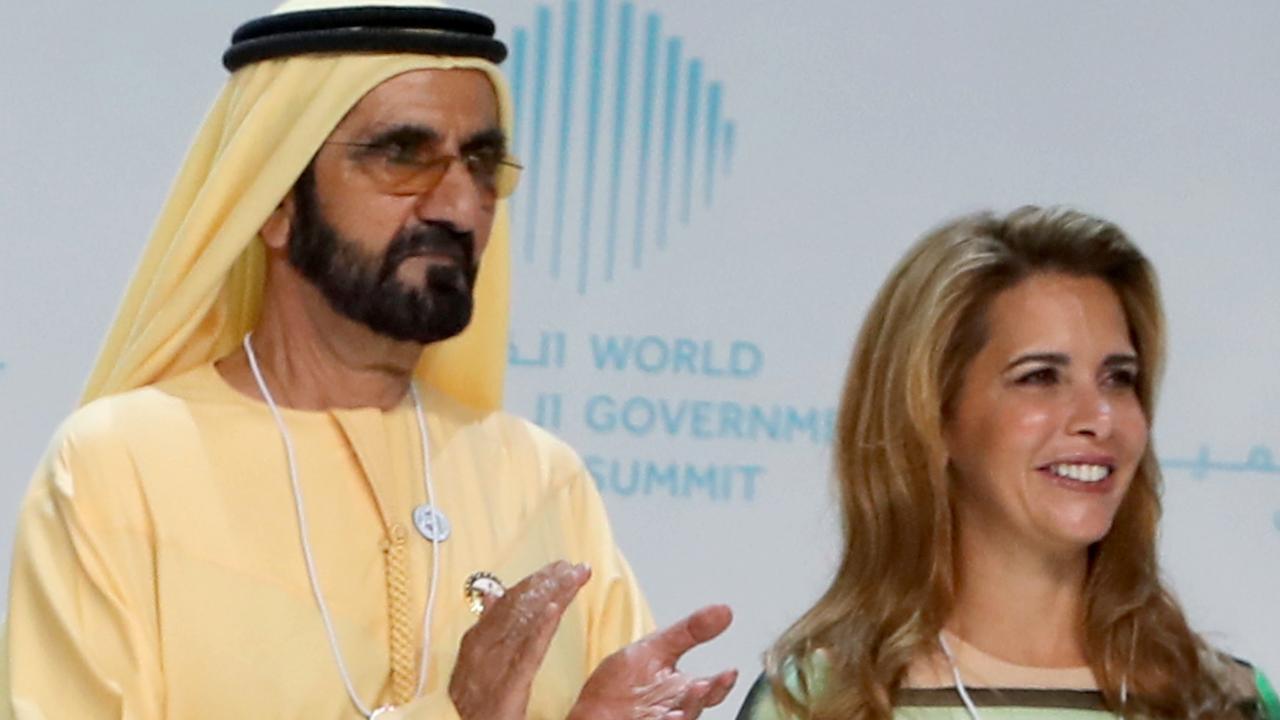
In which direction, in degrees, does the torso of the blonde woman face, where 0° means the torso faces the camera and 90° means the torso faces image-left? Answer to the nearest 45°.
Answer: approximately 315°

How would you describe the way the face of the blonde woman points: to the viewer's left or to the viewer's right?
to the viewer's right
